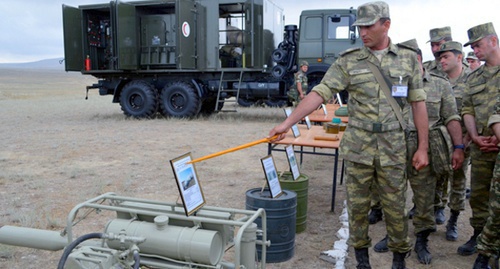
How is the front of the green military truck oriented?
to the viewer's right

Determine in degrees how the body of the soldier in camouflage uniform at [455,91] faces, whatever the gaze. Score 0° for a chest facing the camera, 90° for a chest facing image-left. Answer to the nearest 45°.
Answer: approximately 45°

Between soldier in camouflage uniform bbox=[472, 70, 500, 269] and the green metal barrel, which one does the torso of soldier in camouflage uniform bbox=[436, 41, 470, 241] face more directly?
the green metal barrel

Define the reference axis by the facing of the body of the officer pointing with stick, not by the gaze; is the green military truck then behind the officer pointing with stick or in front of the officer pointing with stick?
behind

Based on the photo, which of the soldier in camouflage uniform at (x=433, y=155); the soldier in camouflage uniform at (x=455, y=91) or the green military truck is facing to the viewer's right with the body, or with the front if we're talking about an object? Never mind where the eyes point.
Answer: the green military truck

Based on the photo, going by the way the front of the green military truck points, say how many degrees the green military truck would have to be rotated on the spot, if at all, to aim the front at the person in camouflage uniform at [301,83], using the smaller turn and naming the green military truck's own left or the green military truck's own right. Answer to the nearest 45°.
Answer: approximately 45° to the green military truck's own right

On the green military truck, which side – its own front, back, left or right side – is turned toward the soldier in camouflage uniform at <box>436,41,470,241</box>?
right

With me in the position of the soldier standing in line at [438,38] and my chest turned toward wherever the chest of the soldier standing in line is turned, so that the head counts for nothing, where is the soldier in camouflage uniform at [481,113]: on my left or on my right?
on my left
